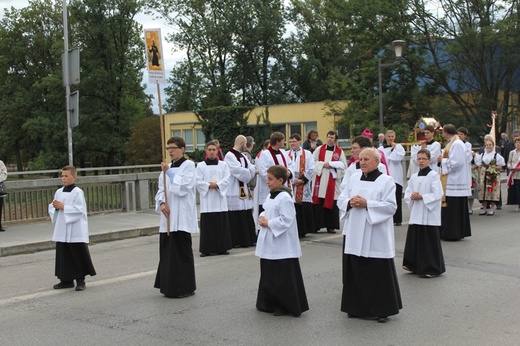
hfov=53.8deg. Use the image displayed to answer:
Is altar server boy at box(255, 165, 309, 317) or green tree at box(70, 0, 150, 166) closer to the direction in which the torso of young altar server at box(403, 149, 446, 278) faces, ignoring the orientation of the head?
the altar server boy

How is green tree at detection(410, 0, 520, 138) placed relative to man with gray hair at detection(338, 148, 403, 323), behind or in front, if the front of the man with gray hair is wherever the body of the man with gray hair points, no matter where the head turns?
behind

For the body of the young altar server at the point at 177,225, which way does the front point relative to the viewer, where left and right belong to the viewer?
facing the viewer and to the left of the viewer

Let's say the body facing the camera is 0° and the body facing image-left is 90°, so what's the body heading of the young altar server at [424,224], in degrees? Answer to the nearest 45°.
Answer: approximately 45°

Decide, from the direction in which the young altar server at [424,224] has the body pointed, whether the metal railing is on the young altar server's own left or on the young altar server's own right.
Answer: on the young altar server's own right

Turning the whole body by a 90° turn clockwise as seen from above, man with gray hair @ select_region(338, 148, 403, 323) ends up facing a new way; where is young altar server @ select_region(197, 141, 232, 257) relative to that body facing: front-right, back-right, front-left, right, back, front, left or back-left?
front

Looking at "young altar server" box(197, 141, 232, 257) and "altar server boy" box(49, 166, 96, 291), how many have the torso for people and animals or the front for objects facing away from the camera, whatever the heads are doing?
0

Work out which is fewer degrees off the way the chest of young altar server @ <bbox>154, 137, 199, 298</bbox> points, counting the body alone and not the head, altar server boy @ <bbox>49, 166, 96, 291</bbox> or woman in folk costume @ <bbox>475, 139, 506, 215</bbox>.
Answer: the altar server boy

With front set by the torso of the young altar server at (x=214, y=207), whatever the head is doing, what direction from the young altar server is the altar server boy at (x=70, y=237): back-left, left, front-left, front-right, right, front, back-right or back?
front-right

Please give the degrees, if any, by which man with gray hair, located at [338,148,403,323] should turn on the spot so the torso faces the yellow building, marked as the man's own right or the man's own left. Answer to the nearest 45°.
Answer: approximately 135° to the man's own right

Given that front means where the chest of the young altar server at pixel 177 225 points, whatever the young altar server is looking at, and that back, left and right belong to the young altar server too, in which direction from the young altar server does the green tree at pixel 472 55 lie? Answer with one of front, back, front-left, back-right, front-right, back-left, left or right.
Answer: back

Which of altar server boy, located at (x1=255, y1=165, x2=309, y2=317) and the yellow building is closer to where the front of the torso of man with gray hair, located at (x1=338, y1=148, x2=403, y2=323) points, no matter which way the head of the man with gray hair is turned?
the altar server boy

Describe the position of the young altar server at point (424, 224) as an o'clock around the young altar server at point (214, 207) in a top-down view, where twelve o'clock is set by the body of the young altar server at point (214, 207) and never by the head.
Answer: the young altar server at point (424, 224) is roughly at 10 o'clock from the young altar server at point (214, 207).
